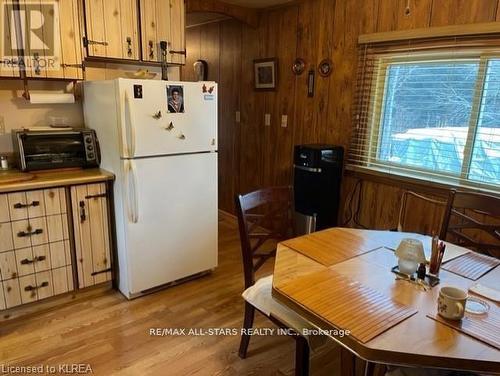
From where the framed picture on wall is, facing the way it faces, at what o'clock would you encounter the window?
The window is roughly at 9 o'clock from the framed picture on wall.

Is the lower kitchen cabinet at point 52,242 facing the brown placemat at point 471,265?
yes

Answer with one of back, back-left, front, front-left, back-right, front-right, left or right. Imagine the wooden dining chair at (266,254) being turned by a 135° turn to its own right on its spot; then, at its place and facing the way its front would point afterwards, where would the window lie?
back-right

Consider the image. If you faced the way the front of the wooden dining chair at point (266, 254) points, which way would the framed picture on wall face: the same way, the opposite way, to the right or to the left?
to the right

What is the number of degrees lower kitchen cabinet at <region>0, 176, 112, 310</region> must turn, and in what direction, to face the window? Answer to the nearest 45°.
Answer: approximately 45° to its left

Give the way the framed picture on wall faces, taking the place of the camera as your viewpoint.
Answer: facing the viewer and to the left of the viewer

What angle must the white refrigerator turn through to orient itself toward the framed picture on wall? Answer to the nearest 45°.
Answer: approximately 90° to its left

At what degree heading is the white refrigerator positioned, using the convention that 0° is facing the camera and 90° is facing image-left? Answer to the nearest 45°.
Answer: approximately 315°

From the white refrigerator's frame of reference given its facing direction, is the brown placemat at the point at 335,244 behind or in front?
in front

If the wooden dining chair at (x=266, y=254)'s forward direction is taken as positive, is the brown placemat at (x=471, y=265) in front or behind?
in front
